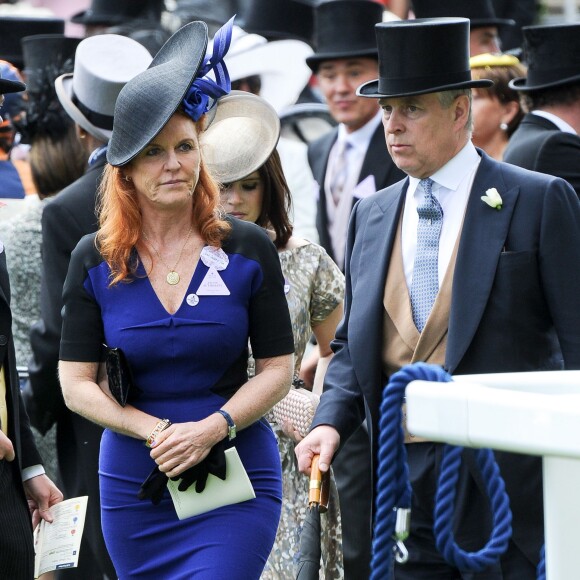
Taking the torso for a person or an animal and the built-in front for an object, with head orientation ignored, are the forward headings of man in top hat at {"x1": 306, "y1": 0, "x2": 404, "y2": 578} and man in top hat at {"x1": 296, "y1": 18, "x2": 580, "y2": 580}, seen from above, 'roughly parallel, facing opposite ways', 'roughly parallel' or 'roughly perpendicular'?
roughly parallel

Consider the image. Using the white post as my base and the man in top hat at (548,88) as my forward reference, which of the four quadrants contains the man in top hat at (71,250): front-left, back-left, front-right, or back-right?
front-left

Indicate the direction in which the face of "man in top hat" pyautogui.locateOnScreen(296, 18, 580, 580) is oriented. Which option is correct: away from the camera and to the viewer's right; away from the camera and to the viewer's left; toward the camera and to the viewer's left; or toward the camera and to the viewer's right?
toward the camera and to the viewer's left

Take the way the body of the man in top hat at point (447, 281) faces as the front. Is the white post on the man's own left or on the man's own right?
on the man's own left

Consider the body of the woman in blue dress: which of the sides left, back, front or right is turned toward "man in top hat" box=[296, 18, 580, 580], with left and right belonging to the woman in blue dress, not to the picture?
left

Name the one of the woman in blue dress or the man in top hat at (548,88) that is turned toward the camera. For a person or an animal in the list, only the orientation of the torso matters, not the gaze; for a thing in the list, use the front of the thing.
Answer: the woman in blue dress

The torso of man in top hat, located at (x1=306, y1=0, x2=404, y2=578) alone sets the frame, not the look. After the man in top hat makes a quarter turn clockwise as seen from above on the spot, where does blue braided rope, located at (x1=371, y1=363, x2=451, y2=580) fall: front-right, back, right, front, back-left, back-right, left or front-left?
back-left

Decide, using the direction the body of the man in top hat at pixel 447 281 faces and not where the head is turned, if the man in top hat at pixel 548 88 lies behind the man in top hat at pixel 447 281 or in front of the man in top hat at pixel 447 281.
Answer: behind

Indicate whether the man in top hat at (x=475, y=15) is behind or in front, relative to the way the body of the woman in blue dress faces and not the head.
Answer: behind

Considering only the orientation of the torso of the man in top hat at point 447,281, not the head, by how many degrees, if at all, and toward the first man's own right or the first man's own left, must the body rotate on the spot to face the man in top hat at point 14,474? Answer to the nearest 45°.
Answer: approximately 45° to the first man's own right

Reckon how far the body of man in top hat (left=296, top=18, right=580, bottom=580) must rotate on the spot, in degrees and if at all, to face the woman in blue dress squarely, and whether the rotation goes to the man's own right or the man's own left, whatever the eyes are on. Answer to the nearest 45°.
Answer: approximately 45° to the man's own right
